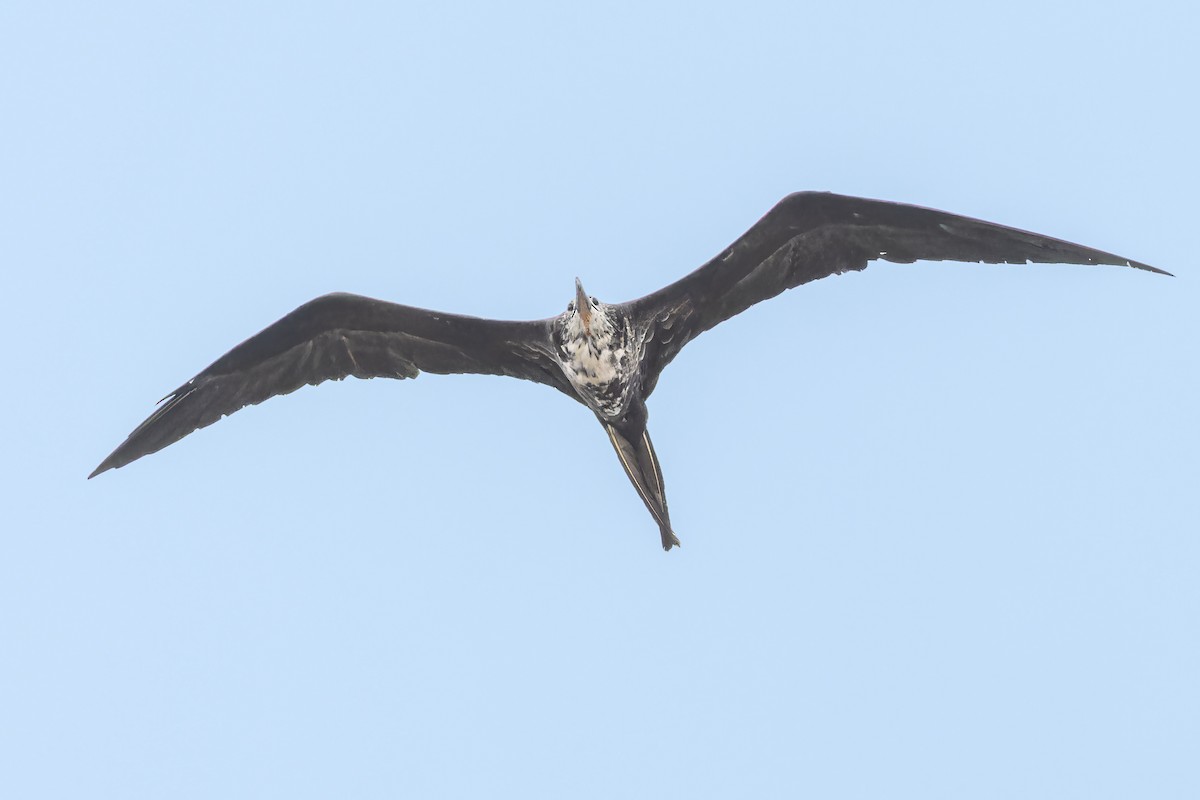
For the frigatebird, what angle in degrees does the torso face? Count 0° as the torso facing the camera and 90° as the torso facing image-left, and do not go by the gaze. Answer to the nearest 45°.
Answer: approximately 0°
